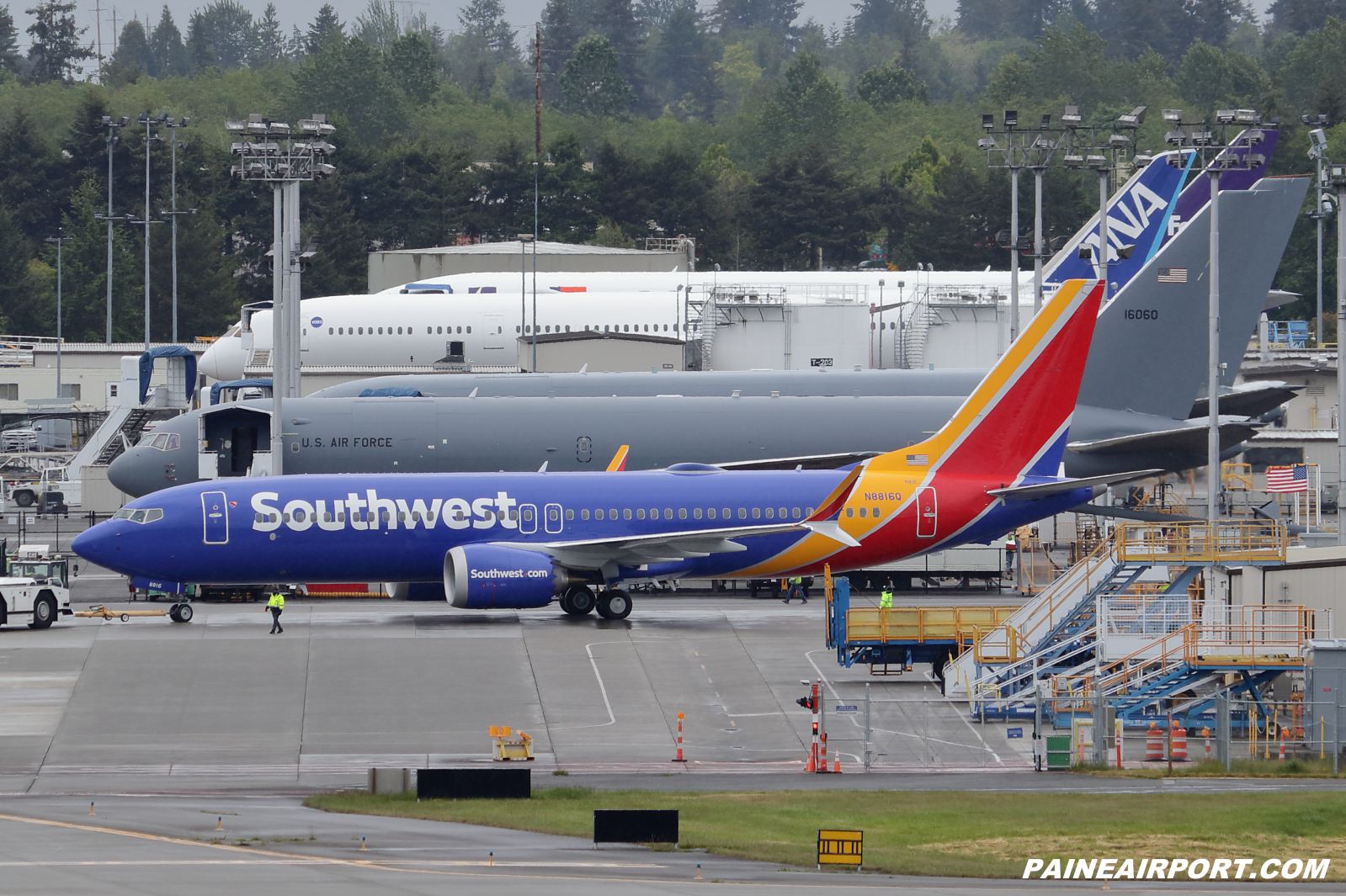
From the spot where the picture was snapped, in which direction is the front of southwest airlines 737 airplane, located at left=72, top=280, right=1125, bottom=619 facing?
facing to the left of the viewer

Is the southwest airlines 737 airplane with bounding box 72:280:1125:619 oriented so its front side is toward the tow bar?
yes

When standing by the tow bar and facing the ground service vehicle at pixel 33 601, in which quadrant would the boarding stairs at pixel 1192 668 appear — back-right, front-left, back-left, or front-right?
back-left

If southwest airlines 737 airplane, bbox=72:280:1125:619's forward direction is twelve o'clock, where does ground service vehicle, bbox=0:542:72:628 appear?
The ground service vehicle is roughly at 12 o'clock from the southwest airlines 737 airplane.

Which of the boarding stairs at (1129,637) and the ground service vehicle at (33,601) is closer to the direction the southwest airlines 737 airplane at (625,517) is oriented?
the ground service vehicle

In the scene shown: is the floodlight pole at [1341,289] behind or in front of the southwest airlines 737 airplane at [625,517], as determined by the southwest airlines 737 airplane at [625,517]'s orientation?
behind

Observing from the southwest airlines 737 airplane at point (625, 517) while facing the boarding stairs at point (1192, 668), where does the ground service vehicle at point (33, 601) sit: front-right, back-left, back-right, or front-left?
back-right

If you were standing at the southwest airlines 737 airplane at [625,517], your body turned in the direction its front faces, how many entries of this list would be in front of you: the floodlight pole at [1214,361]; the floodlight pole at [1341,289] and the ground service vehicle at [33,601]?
1

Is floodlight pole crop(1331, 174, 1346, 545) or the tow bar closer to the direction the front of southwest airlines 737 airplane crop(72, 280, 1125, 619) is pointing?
the tow bar

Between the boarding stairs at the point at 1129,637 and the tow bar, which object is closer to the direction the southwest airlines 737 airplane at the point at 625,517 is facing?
the tow bar

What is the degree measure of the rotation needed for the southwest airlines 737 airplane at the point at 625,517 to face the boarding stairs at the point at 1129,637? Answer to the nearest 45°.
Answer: approximately 135° to its left
